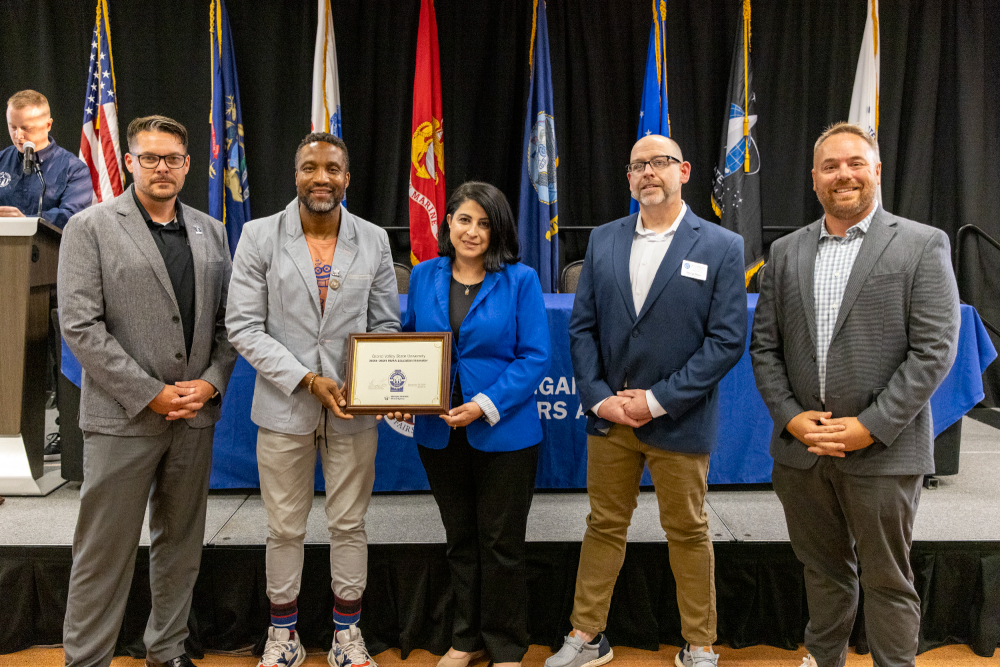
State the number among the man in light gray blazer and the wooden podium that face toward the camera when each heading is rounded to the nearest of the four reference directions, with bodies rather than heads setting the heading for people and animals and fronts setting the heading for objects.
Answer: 2

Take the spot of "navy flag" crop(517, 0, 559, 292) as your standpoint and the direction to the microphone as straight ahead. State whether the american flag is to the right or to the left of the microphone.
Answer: right

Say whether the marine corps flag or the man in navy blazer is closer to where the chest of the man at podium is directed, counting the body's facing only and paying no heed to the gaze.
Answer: the man in navy blazer

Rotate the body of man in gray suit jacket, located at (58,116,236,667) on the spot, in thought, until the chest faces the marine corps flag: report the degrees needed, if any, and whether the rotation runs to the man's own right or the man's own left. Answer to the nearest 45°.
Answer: approximately 90° to the man's own left

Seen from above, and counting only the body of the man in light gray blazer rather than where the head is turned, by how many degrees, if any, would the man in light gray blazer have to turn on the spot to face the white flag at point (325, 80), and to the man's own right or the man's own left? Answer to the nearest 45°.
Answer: approximately 180°

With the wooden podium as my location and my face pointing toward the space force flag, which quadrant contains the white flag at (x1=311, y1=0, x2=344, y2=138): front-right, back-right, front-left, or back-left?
front-left

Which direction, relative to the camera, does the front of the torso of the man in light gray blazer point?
toward the camera

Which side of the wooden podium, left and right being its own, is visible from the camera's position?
front

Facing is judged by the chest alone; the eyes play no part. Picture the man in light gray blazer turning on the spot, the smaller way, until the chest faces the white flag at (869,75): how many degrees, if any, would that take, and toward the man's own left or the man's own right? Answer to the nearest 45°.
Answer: approximately 135° to the man's own left

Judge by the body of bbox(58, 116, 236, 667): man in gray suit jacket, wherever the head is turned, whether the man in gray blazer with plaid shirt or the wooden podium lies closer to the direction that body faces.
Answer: the man in gray blazer with plaid shirt

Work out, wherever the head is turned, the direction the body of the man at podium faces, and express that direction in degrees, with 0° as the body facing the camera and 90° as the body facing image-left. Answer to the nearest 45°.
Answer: approximately 45°
